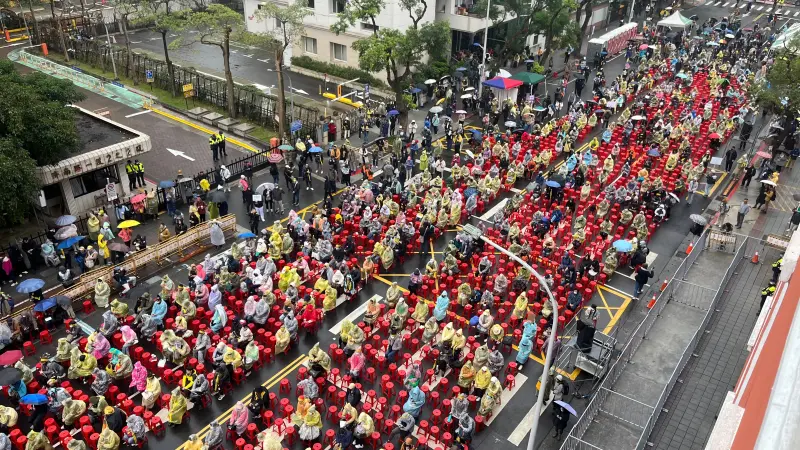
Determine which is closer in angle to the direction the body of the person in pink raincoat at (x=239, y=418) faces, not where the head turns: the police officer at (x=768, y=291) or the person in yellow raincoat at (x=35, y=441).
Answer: the person in yellow raincoat

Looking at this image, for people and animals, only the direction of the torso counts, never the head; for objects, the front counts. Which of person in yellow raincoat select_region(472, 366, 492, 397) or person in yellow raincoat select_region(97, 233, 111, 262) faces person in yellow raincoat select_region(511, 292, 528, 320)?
person in yellow raincoat select_region(97, 233, 111, 262)
